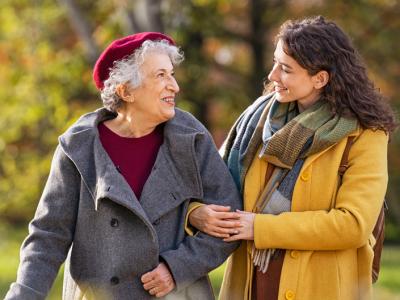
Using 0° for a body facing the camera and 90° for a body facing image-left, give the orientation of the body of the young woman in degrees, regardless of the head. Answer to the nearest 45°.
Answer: approximately 45°

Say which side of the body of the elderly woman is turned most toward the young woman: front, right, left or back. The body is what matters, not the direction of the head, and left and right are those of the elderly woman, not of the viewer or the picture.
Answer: left

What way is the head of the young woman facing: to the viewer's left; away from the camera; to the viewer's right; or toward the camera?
to the viewer's left

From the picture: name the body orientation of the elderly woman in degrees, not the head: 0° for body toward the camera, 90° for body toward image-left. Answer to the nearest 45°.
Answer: approximately 0°

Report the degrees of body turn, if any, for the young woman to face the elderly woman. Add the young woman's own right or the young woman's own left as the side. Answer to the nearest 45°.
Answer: approximately 45° to the young woman's own right
